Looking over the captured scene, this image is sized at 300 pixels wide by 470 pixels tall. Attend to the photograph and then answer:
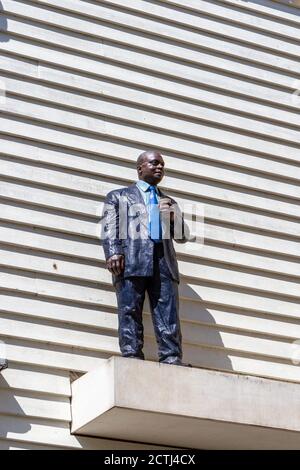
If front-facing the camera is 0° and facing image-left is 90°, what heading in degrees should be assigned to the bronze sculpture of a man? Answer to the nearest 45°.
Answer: approximately 315°
